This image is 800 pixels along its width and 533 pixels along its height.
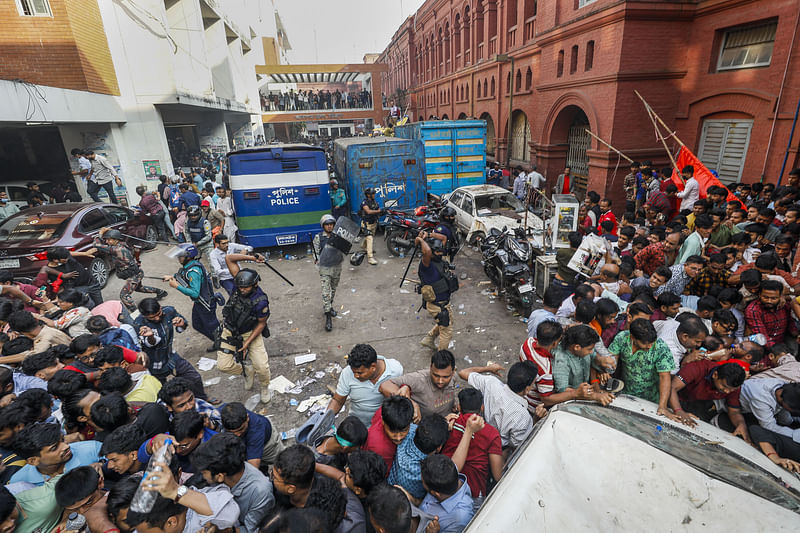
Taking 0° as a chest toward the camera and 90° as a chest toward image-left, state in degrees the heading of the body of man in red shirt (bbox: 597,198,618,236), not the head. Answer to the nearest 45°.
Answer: approximately 45°

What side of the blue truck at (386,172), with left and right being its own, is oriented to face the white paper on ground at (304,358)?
back

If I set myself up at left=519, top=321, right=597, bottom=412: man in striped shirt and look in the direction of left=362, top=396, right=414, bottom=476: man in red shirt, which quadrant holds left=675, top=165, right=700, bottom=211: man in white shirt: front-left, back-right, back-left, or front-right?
back-right

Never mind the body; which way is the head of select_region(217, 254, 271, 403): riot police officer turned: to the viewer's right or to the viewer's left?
to the viewer's left

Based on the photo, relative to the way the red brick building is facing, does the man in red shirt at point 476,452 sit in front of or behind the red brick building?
in front

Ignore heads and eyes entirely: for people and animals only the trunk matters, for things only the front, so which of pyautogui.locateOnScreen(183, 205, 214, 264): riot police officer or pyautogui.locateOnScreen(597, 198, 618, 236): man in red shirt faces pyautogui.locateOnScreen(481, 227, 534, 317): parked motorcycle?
the man in red shirt

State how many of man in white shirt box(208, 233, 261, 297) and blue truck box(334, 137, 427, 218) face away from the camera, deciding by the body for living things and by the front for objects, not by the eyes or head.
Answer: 1

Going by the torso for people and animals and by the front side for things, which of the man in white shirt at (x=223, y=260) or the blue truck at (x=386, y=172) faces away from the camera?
the blue truck

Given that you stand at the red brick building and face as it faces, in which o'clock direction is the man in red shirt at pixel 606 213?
The man in red shirt is roughly at 11 o'clock from the red brick building.
